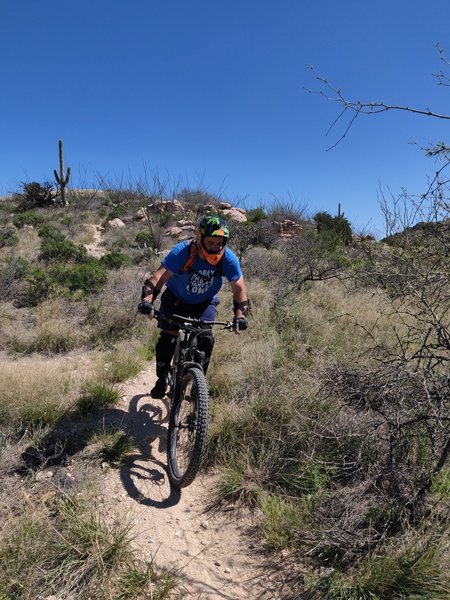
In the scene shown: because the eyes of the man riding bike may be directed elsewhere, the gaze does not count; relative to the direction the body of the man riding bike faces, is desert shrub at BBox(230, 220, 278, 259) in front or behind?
behind

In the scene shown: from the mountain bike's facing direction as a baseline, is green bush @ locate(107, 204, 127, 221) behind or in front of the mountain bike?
behind

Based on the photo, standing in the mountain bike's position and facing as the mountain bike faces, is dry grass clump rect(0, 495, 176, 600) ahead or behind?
ahead

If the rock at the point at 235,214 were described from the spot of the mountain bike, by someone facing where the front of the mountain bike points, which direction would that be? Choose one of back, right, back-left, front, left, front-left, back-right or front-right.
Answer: back

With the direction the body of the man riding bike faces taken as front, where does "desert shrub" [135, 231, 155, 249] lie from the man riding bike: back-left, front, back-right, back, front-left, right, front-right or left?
back

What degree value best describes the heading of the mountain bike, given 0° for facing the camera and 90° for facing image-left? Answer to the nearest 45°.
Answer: approximately 0°

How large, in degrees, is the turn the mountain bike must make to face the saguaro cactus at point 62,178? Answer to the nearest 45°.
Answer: approximately 180°

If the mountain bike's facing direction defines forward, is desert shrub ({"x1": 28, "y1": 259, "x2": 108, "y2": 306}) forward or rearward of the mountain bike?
rearward
